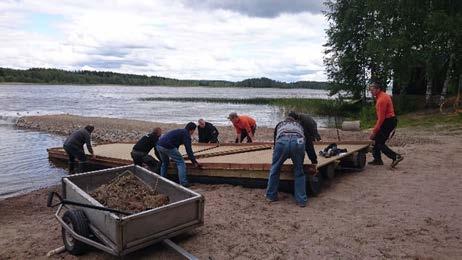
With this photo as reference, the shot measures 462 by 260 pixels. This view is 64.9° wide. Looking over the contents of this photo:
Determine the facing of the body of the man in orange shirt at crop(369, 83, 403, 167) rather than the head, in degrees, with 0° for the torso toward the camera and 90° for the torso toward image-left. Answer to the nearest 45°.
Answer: approximately 90°

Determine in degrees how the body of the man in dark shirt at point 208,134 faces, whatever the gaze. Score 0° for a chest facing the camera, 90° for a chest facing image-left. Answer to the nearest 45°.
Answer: approximately 45°

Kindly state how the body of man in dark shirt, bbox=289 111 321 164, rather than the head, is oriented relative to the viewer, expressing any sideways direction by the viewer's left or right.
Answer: facing to the left of the viewer

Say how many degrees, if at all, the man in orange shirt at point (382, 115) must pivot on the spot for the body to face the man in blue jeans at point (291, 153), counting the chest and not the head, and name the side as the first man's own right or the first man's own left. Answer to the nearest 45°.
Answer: approximately 45° to the first man's own left

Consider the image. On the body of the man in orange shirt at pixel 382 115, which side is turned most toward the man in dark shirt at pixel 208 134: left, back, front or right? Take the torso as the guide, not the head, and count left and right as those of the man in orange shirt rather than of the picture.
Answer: front

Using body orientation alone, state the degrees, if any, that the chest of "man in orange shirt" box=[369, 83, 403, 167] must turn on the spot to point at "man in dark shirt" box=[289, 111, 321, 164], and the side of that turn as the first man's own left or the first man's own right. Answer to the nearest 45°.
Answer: approximately 45° to the first man's own left

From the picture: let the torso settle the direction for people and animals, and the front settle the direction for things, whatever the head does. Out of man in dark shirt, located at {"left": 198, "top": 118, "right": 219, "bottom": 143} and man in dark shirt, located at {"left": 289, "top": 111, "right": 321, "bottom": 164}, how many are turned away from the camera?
0

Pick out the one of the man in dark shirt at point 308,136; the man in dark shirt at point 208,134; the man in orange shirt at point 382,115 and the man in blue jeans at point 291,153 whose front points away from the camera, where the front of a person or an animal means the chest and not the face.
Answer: the man in blue jeans

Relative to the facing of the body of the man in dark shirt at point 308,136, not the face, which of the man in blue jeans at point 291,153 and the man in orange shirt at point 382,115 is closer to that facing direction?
the man in blue jeans

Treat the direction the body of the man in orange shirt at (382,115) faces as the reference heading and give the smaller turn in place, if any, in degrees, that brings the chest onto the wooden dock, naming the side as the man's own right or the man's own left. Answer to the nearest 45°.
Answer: approximately 45° to the man's own left

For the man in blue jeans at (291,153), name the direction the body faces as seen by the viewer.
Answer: away from the camera

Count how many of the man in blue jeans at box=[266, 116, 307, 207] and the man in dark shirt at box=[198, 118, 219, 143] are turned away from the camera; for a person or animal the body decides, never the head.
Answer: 1

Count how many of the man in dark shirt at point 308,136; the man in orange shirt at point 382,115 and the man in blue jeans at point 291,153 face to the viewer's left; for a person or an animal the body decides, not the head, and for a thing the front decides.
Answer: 2
